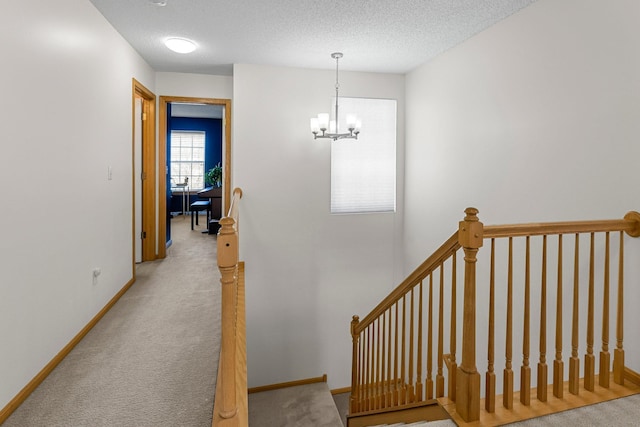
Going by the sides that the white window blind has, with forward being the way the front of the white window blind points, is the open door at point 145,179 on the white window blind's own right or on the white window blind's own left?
on the white window blind's own right

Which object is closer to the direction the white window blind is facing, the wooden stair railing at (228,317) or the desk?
the wooden stair railing

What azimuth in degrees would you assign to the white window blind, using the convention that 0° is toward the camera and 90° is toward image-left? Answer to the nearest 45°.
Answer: approximately 0°

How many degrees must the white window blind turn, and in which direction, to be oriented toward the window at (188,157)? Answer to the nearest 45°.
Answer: approximately 135° to its right

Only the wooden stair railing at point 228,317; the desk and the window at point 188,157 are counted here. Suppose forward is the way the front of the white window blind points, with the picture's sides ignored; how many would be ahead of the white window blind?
1

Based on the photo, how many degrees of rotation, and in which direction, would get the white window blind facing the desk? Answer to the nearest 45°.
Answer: approximately 135° to its right

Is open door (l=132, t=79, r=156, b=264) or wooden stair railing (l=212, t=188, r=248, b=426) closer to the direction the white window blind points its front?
the wooden stair railing

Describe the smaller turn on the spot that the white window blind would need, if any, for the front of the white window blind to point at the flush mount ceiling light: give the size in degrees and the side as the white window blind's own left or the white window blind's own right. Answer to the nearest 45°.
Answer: approximately 45° to the white window blind's own right
